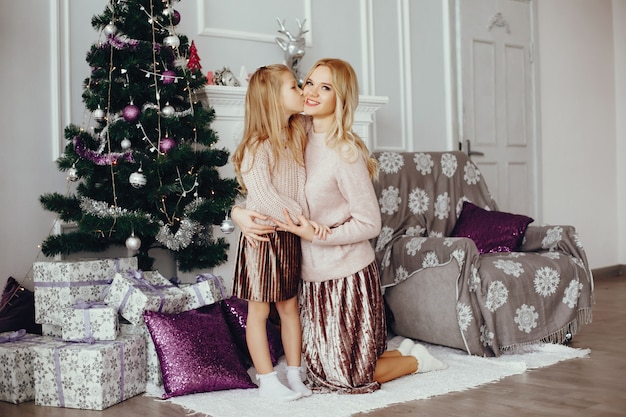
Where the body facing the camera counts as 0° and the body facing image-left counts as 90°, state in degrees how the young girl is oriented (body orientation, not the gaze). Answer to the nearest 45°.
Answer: approximately 315°

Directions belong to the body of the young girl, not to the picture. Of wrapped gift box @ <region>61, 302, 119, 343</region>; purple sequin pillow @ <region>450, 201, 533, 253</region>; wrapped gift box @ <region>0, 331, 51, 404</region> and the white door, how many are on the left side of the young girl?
2

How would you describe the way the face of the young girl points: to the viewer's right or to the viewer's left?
to the viewer's right

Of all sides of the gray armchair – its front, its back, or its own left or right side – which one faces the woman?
right

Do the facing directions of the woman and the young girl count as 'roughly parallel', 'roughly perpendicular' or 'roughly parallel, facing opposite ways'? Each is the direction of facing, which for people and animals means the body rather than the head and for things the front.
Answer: roughly perpendicular

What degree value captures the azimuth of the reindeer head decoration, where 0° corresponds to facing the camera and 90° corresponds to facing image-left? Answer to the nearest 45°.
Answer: approximately 315°

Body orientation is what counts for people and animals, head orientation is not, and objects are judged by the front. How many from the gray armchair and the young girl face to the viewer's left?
0

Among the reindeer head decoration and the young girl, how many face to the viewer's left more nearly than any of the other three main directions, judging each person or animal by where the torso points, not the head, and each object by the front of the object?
0
